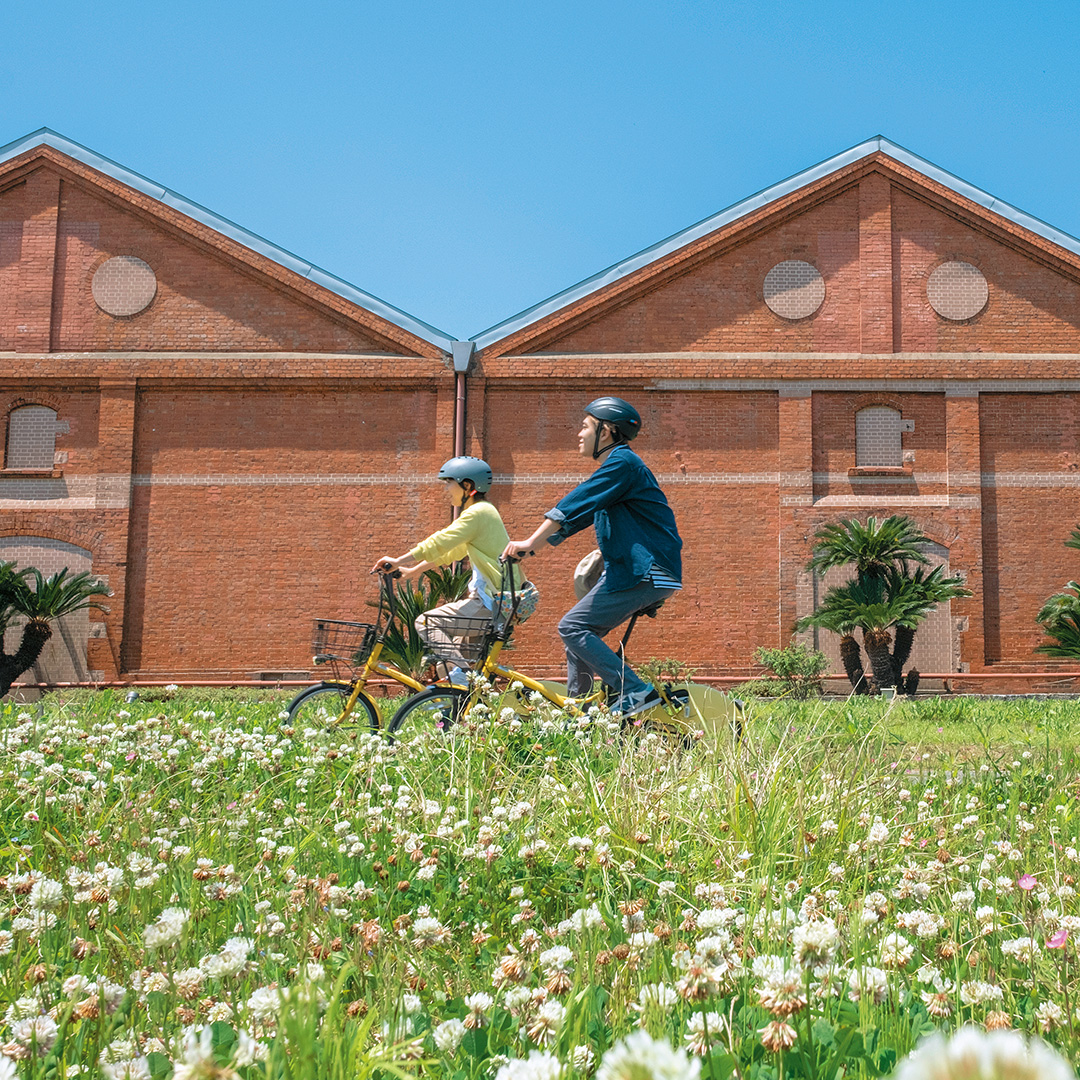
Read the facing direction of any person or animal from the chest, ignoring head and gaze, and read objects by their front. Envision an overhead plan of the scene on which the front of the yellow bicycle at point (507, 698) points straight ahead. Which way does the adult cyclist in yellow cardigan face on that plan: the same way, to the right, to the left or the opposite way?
the same way

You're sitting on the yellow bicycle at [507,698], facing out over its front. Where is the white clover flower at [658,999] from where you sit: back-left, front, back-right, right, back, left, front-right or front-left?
left

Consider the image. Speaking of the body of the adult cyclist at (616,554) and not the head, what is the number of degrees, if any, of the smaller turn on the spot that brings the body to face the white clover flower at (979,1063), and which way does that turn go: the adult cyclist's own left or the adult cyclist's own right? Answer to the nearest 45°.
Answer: approximately 90° to the adult cyclist's own left

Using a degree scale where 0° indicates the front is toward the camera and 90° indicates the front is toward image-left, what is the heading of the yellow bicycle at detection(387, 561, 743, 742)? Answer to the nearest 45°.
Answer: approximately 90°

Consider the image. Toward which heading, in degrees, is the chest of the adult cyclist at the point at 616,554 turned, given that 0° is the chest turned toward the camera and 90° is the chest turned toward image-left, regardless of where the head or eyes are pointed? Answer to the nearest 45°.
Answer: approximately 90°

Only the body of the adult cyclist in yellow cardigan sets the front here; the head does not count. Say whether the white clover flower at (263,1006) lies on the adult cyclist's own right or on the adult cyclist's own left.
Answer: on the adult cyclist's own left

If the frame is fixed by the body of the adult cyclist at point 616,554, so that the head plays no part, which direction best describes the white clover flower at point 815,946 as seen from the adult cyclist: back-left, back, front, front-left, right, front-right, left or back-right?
left

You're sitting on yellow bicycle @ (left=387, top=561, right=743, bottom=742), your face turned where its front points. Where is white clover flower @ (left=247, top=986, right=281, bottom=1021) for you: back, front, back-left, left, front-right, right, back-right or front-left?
left

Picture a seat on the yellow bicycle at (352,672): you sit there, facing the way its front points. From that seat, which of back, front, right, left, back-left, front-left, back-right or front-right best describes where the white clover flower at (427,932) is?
left

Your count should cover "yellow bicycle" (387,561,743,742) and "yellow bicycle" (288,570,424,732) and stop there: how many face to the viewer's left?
2

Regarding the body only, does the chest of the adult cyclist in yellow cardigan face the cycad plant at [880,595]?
no

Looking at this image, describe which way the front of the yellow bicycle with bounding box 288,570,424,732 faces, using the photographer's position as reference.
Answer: facing to the left of the viewer

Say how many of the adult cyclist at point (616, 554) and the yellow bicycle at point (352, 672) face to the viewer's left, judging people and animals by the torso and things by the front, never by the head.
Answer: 2

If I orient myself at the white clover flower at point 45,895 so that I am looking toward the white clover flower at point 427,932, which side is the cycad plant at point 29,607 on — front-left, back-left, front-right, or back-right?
back-left

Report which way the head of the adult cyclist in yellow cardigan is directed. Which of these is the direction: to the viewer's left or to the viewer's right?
to the viewer's left

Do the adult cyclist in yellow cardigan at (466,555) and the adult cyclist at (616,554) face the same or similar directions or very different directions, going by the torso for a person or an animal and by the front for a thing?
same or similar directions

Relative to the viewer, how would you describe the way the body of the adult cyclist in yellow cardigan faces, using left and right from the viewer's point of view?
facing to the left of the viewer

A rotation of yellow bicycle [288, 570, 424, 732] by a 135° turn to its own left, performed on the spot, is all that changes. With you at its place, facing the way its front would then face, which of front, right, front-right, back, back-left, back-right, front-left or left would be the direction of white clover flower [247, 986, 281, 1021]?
front-right

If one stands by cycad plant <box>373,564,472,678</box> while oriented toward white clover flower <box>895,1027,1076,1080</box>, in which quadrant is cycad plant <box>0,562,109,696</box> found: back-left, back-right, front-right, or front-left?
back-right

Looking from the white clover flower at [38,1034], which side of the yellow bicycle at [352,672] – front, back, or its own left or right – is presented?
left
